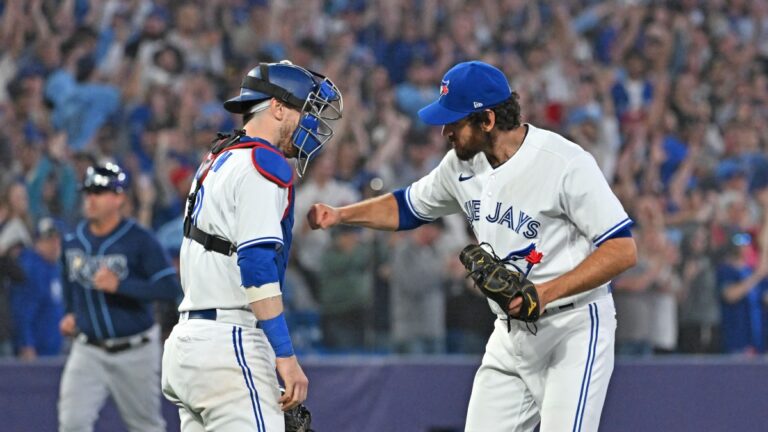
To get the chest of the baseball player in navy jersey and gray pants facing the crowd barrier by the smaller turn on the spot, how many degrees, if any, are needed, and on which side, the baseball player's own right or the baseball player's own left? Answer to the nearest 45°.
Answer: approximately 135° to the baseball player's own left

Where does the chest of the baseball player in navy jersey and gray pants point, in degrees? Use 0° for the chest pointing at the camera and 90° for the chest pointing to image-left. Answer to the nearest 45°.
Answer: approximately 45°
